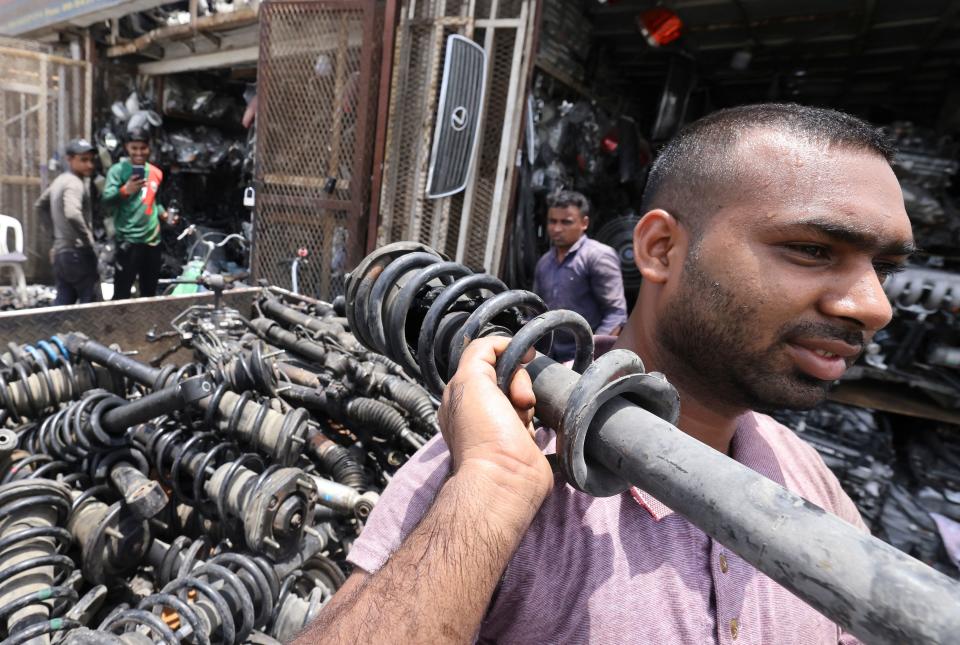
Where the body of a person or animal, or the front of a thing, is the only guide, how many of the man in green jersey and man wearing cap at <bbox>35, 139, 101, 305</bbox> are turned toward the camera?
1

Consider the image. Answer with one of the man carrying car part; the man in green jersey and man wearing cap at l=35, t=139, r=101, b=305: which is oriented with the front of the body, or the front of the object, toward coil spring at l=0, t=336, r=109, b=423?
the man in green jersey

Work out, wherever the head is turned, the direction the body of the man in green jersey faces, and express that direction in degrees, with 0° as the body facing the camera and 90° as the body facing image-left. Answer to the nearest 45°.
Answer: approximately 0°

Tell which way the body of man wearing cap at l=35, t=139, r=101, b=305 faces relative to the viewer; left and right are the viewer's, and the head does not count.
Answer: facing away from the viewer and to the right of the viewer

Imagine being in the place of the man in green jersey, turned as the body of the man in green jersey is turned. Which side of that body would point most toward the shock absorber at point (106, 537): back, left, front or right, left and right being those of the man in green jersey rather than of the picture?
front

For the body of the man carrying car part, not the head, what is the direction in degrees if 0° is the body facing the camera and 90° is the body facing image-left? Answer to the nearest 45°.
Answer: approximately 315°

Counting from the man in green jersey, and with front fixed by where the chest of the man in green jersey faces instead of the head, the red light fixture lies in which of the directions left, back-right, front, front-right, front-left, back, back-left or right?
front-left

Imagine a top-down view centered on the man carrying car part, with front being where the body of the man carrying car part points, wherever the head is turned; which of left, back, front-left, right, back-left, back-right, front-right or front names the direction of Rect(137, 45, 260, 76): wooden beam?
back

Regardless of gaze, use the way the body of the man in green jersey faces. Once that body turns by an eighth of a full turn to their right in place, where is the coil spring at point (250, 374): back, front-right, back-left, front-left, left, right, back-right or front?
front-left

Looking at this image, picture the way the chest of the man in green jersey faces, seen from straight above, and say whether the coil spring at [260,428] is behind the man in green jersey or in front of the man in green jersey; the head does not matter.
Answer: in front

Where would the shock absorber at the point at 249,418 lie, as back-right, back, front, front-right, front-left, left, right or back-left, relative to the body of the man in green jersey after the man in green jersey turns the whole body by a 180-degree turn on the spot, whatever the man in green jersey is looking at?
back
